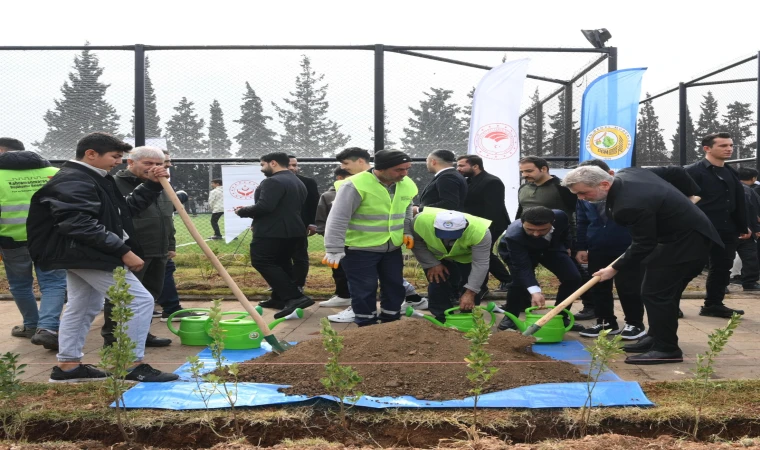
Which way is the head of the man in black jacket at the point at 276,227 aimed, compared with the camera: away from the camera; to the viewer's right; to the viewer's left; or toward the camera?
to the viewer's left

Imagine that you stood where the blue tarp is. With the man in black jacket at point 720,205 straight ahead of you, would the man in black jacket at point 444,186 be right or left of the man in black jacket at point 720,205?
left

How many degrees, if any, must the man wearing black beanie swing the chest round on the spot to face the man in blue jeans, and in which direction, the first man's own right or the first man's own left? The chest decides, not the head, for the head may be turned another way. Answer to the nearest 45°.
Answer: approximately 135° to the first man's own right

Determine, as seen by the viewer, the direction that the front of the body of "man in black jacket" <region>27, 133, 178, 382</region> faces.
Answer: to the viewer's right

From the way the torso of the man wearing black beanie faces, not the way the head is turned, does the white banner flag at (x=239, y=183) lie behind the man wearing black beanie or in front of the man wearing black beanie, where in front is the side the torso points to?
behind

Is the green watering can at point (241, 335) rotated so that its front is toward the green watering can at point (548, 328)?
yes

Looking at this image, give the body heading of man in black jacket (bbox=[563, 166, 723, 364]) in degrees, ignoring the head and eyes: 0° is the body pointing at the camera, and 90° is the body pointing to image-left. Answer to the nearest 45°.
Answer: approximately 90°

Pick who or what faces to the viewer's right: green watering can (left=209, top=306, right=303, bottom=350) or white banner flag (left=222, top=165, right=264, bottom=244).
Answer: the green watering can

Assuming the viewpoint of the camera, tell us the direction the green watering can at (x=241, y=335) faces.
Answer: facing to the right of the viewer

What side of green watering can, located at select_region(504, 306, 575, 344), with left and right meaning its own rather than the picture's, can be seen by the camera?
left

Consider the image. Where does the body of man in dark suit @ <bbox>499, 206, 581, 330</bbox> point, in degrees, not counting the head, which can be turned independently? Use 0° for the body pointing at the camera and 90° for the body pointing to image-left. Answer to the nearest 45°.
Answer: approximately 0°

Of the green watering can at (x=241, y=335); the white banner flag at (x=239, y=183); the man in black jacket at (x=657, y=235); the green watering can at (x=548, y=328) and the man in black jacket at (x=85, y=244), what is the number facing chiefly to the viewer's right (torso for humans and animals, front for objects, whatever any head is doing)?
2
